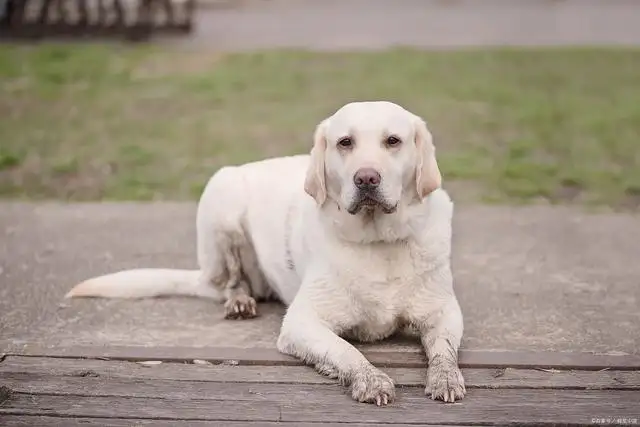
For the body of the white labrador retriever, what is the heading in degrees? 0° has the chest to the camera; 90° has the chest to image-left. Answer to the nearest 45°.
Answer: approximately 315°

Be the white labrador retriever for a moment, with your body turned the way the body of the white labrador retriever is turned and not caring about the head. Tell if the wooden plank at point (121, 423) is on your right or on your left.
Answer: on your right
